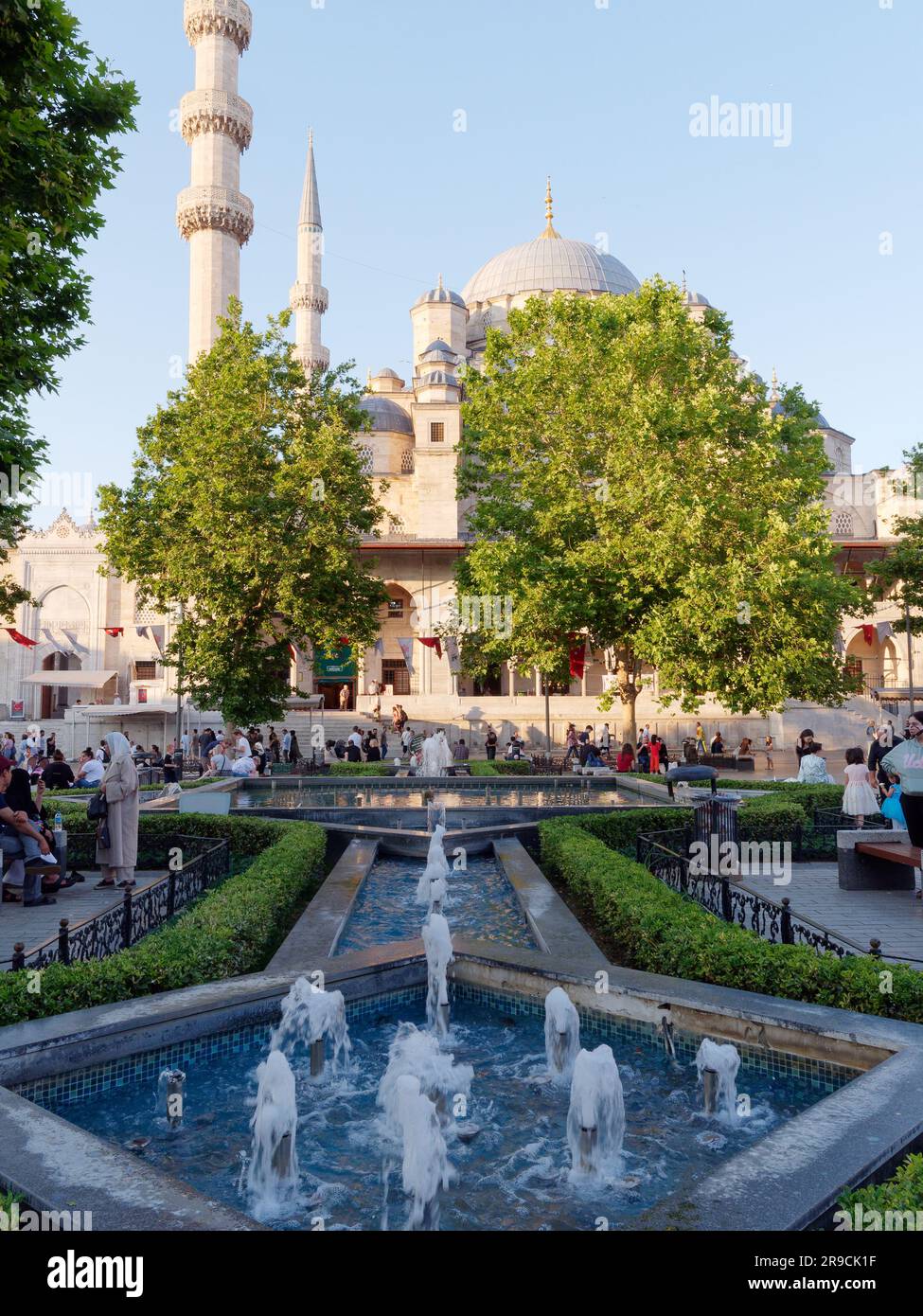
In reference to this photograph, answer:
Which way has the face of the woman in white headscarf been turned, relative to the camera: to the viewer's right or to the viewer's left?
to the viewer's left

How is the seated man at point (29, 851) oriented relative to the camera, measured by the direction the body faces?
to the viewer's right

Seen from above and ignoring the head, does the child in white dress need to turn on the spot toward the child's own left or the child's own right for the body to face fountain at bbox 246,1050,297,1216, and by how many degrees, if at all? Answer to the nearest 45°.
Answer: approximately 180°

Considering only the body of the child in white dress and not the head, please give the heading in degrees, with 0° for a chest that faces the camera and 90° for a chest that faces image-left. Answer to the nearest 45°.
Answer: approximately 180°

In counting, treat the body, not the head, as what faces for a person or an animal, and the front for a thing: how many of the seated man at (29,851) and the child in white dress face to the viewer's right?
1

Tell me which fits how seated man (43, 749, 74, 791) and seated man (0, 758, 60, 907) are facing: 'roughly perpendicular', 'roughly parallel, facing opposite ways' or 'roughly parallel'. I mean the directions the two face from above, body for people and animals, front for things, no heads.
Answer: roughly perpendicular

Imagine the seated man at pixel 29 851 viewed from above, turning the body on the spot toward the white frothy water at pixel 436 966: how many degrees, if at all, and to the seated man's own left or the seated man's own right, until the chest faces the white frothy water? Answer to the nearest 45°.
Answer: approximately 45° to the seated man's own right

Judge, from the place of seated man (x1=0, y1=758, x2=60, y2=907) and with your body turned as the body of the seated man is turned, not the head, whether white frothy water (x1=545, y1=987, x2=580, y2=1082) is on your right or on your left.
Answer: on your right
